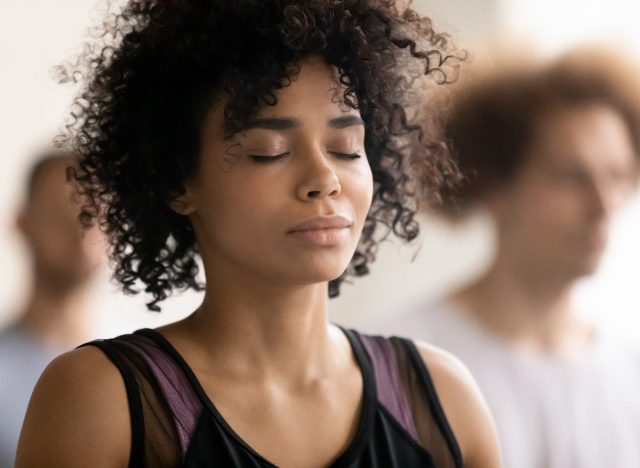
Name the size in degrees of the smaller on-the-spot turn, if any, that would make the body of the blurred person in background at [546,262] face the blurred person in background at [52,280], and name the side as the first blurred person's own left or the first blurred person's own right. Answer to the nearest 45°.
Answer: approximately 135° to the first blurred person's own right

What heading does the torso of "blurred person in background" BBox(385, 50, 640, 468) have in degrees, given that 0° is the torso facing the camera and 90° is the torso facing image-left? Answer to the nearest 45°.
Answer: approximately 315°

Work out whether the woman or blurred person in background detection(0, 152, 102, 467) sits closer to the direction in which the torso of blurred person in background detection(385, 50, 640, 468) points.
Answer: the woman

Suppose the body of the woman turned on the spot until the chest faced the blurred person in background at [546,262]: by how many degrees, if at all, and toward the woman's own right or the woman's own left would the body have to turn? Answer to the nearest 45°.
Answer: approximately 90° to the woman's own left
